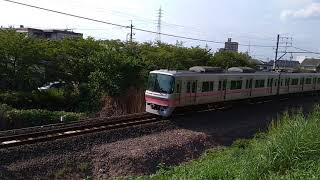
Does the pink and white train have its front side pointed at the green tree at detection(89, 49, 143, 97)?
no

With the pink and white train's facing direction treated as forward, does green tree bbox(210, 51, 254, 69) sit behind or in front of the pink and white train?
behind

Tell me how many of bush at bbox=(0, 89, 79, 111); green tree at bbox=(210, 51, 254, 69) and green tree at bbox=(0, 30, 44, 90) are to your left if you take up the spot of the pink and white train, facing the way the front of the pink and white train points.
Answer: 0

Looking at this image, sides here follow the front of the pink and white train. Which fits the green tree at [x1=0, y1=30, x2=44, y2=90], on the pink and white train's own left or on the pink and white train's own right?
on the pink and white train's own right

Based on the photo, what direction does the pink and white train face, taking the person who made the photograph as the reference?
facing the viewer and to the left of the viewer

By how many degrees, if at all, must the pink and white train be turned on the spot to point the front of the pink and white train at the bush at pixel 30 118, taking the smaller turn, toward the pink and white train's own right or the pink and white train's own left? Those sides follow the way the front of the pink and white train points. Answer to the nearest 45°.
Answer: approximately 45° to the pink and white train's own right

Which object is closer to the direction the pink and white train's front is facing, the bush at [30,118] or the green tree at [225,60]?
the bush
